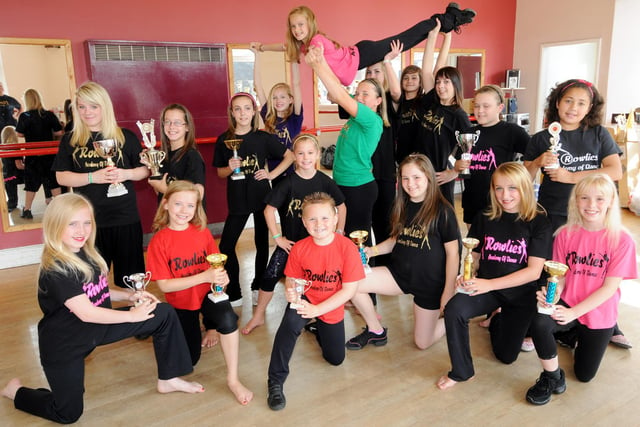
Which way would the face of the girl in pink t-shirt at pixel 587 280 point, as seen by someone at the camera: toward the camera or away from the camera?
toward the camera

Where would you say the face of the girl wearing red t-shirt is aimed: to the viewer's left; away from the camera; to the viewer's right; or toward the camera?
toward the camera

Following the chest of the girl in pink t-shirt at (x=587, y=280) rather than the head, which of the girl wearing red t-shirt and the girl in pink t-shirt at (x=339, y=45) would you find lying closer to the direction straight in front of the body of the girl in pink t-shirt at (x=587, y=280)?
the girl wearing red t-shirt

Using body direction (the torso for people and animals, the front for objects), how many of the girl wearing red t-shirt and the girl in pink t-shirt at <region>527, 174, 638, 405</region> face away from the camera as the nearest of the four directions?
0

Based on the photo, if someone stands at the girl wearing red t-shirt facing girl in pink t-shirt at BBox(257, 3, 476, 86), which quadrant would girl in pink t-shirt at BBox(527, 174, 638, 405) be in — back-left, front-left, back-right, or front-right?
front-right

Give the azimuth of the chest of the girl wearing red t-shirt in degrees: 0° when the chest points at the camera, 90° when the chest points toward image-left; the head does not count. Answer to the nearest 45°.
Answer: approximately 315°

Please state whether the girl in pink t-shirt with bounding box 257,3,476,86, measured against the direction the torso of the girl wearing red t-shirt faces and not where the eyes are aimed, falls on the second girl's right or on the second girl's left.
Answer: on the second girl's left

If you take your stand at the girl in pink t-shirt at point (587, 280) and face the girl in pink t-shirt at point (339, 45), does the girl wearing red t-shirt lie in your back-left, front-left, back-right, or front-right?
front-left

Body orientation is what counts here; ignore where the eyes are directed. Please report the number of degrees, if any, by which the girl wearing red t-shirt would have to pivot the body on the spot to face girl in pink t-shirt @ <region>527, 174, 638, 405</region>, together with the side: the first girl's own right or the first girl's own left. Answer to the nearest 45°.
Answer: approximately 45° to the first girl's own left

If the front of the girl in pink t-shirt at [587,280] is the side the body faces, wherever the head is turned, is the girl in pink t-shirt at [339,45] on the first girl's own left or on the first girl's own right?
on the first girl's own right

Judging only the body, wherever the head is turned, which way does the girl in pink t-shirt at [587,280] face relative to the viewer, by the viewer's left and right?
facing the viewer and to the left of the viewer
